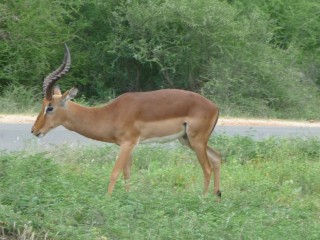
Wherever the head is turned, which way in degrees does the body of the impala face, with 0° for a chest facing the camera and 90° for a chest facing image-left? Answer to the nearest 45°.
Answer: approximately 90°
